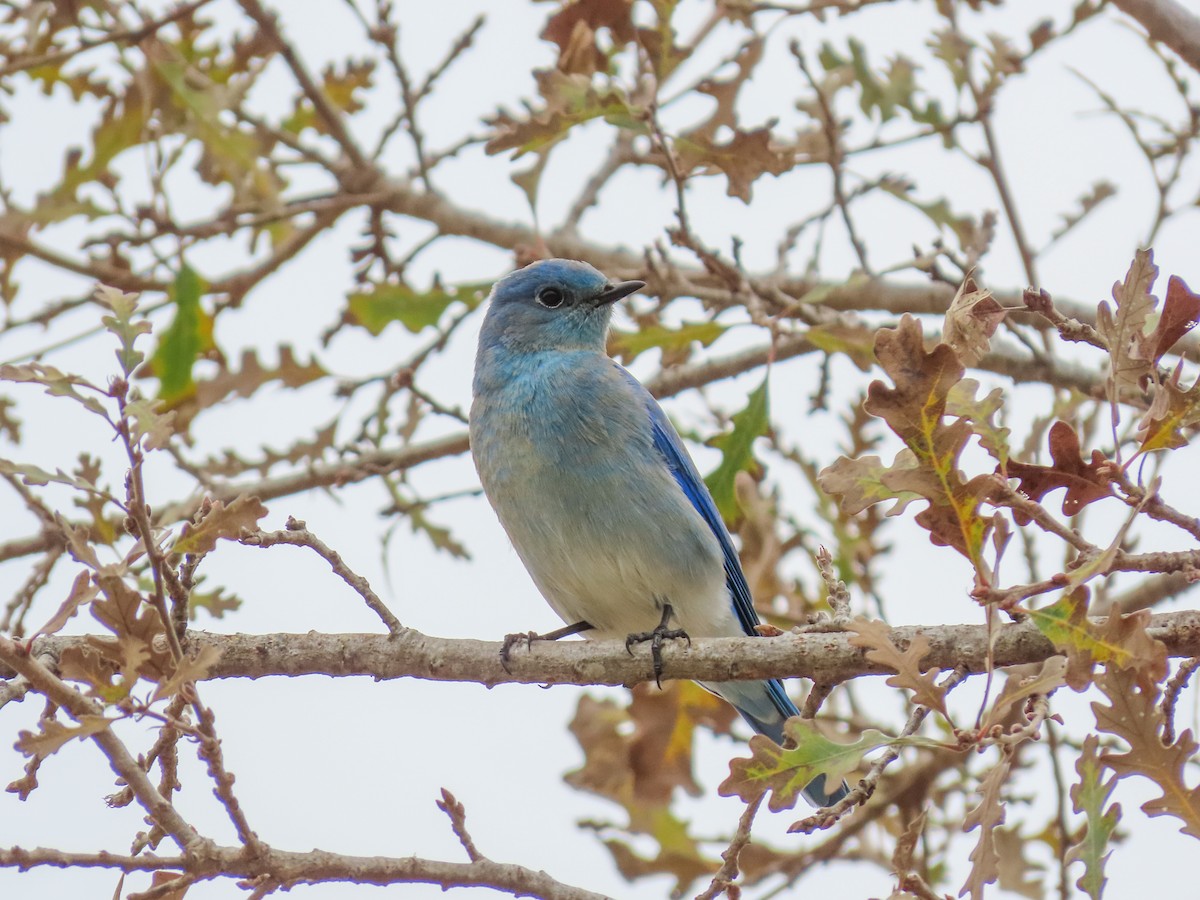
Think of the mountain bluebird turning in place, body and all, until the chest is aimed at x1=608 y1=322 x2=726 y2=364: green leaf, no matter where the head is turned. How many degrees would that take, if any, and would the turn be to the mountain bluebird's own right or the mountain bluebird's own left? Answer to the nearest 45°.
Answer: approximately 90° to the mountain bluebird's own left

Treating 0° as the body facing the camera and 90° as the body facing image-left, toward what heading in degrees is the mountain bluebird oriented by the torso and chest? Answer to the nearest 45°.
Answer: approximately 45°

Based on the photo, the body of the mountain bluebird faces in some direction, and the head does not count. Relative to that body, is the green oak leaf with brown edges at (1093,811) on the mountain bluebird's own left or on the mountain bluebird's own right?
on the mountain bluebird's own left

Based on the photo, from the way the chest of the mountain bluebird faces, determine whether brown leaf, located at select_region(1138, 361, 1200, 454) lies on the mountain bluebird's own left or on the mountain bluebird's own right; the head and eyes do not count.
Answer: on the mountain bluebird's own left

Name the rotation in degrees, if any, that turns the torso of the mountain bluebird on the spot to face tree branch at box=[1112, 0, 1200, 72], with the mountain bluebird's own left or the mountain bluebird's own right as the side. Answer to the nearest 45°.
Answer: approximately 90° to the mountain bluebird's own left
